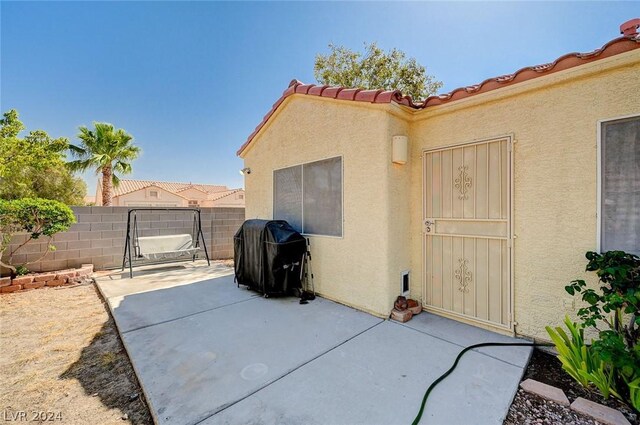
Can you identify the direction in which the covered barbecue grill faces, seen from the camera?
facing the viewer and to the left of the viewer

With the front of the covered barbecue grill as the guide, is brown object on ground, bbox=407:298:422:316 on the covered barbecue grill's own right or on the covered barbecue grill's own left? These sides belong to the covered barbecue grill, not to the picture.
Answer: on the covered barbecue grill's own left

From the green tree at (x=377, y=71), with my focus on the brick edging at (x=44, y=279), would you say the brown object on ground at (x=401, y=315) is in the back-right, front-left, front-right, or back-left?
front-left

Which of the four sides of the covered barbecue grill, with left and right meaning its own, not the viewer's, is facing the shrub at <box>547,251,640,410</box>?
left

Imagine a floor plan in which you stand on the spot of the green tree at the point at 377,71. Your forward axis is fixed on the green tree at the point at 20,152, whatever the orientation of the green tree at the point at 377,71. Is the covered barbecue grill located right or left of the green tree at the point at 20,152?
left

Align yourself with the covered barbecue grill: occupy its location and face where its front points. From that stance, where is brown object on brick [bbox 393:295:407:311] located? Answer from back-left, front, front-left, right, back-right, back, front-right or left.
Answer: left

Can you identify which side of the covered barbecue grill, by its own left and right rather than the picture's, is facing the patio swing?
right

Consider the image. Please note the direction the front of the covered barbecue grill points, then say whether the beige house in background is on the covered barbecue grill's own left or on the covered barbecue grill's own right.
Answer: on the covered barbecue grill's own right

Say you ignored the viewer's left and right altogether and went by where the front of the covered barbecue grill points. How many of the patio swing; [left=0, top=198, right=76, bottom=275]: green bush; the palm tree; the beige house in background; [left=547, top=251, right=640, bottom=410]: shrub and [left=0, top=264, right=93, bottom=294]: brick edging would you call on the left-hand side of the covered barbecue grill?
1

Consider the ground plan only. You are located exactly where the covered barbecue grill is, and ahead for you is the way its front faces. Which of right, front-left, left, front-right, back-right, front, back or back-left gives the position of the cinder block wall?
right

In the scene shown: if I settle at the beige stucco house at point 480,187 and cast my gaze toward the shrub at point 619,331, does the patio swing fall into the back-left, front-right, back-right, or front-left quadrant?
back-right

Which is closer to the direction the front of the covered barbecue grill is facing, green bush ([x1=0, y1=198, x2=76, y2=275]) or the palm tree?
the green bush

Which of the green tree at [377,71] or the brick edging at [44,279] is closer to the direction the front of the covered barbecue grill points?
the brick edging

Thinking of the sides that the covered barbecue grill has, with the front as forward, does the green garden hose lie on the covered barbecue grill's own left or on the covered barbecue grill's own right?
on the covered barbecue grill's own left

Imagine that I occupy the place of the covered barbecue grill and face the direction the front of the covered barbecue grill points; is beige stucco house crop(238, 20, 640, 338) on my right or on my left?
on my left

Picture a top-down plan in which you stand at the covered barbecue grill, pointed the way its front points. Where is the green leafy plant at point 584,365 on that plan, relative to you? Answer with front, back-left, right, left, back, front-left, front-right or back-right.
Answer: left

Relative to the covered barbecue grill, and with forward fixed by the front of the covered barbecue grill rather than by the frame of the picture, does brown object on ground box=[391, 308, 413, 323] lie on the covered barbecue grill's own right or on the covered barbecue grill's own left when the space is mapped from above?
on the covered barbecue grill's own left
